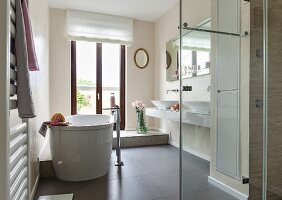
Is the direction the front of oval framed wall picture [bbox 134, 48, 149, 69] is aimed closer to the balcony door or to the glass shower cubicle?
the glass shower cubicle

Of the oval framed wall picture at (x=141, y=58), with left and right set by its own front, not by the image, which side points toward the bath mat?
front

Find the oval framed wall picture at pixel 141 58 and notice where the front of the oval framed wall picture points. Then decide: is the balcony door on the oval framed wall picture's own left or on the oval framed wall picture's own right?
on the oval framed wall picture's own right

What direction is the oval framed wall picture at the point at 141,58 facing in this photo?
toward the camera

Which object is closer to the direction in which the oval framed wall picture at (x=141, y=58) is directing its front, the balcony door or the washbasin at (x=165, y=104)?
the washbasin

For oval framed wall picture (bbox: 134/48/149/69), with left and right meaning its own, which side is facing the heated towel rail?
front

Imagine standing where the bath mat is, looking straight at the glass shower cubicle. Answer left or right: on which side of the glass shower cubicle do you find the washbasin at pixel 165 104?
left

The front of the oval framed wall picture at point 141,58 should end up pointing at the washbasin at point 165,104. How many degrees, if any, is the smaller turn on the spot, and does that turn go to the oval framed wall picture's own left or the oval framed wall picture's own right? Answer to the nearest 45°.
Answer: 0° — it already faces it

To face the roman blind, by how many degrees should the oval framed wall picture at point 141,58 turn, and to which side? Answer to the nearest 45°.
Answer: approximately 45° to its right

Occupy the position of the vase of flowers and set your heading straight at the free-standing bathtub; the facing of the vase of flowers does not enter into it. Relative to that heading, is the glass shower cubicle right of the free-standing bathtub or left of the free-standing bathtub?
left

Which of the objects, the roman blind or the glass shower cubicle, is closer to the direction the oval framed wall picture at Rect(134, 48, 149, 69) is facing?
the glass shower cubicle

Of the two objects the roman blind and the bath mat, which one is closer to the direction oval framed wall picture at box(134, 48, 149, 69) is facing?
the bath mat
